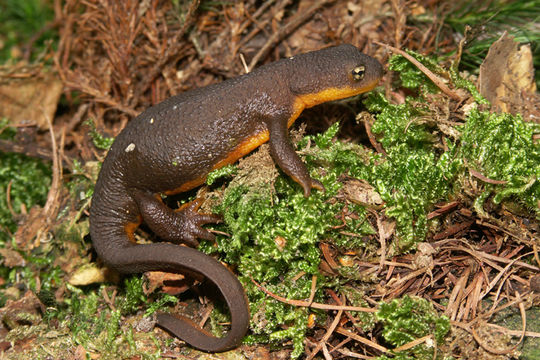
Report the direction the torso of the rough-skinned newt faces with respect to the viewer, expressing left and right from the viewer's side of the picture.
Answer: facing to the right of the viewer

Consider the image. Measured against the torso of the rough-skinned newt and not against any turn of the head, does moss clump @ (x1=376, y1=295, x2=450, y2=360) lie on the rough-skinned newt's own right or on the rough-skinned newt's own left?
on the rough-skinned newt's own right

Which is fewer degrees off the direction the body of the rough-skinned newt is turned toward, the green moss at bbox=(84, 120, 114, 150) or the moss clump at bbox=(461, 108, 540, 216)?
the moss clump

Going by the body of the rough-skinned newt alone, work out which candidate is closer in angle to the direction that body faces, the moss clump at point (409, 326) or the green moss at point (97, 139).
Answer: the moss clump

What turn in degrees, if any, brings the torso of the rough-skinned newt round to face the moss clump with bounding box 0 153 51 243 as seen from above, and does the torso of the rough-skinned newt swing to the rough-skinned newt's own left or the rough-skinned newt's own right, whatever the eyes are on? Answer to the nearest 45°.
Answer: approximately 135° to the rough-skinned newt's own left

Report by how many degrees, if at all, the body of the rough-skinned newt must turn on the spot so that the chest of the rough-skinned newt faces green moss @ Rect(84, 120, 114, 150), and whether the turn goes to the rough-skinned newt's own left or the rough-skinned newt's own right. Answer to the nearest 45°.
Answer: approximately 135° to the rough-skinned newt's own left

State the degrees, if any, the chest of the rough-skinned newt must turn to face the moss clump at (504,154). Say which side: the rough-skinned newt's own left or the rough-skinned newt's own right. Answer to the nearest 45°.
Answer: approximately 45° to the rough-skinned newt's own right
